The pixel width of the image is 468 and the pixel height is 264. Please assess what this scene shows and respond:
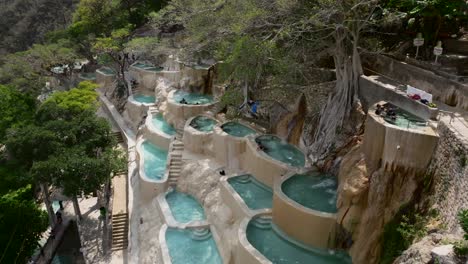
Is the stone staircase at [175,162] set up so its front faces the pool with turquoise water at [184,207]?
yes

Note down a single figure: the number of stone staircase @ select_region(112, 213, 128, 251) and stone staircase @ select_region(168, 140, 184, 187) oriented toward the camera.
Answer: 2

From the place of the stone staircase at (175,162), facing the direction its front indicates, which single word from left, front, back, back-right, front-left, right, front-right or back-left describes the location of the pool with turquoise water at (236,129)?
left

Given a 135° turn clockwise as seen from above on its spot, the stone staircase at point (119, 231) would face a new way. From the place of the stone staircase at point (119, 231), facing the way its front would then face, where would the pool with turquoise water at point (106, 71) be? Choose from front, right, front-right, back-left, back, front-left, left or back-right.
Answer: front-right

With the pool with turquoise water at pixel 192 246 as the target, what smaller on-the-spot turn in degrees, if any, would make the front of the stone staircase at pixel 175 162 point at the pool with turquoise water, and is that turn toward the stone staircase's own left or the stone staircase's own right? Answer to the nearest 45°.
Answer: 0° — it already faces it

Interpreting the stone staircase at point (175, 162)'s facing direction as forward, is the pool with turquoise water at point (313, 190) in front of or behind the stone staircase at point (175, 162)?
in front

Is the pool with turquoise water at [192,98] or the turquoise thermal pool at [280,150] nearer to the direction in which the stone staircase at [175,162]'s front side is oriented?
the turquoise thermal pool

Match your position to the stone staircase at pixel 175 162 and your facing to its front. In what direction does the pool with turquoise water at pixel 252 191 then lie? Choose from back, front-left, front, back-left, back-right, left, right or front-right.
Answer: front-left

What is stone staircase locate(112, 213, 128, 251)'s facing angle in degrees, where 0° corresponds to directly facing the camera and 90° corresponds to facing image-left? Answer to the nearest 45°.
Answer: approximately 0°

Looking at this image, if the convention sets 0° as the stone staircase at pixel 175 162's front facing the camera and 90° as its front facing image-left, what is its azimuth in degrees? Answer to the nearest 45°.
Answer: approximately 0°

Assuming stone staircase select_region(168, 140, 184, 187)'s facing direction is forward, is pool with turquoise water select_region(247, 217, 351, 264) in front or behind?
in front
